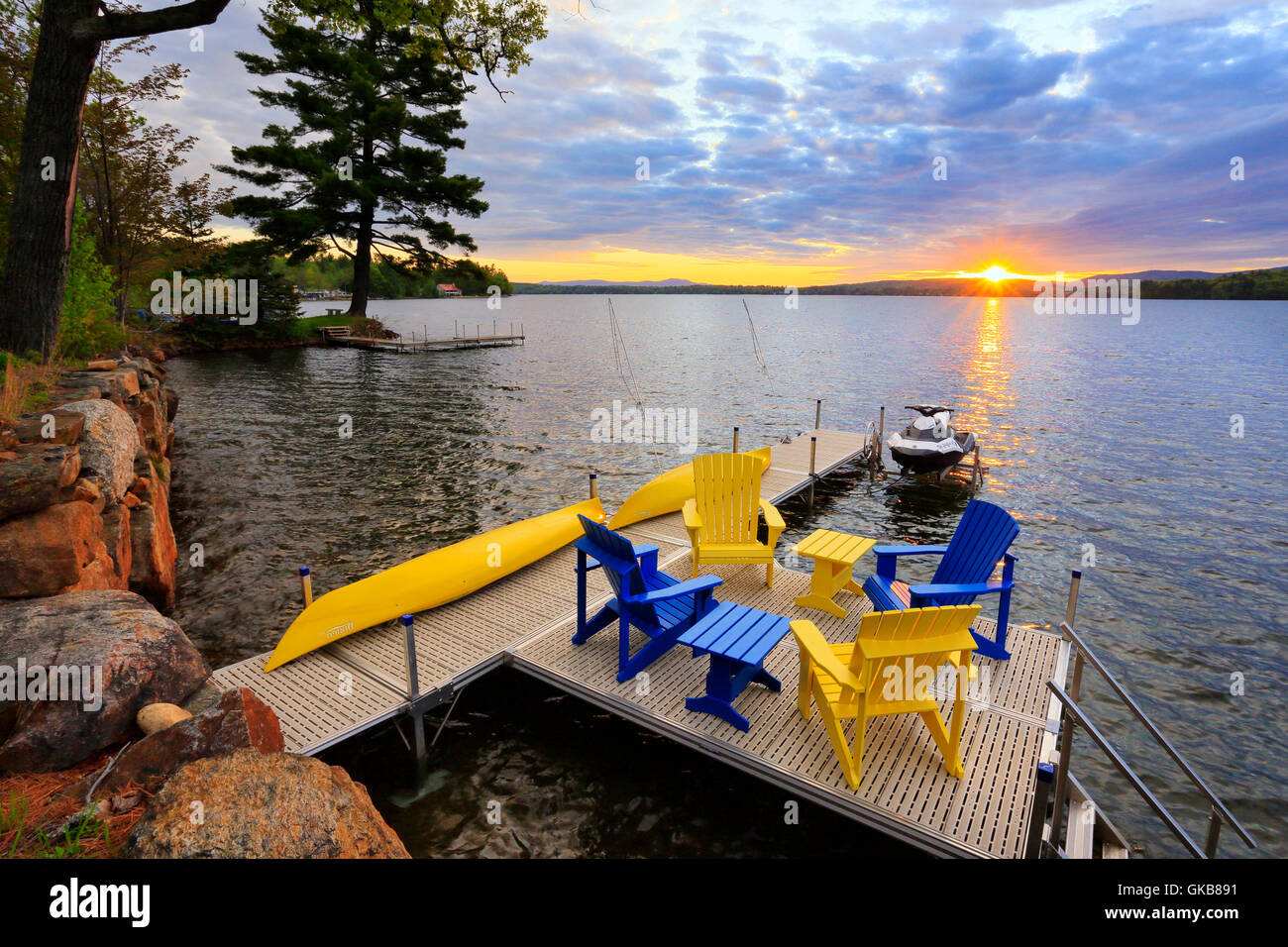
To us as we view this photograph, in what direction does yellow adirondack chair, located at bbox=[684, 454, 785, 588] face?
facing the viewer

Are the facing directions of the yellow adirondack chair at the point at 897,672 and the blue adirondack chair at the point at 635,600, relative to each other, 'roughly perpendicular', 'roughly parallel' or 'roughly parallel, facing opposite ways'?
roughly perpendicular

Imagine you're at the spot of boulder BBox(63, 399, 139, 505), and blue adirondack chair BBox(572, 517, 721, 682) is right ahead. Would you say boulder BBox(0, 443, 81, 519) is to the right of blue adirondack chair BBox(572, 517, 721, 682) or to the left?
right
